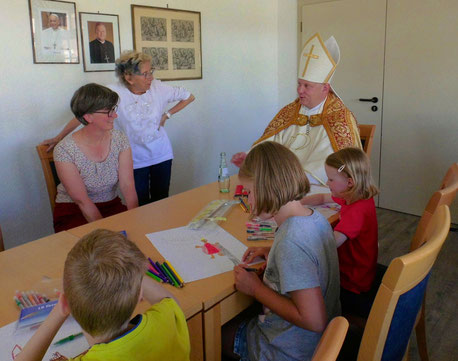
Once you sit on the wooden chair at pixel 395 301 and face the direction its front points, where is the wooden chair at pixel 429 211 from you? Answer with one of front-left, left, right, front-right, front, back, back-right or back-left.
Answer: front-right

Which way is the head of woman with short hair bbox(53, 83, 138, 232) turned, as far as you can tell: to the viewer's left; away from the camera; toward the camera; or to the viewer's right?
to the viewer's right

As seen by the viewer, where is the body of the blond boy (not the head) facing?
away from the camera

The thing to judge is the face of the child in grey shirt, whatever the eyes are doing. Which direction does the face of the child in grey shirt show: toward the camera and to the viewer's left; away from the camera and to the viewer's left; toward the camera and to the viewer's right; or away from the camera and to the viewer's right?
away from the camera and to the viewer's left

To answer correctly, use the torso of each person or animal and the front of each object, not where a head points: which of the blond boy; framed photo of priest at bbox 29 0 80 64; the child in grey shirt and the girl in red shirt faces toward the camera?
the framed photo of priest

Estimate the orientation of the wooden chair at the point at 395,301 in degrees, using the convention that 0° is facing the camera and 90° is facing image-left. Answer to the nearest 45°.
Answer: approximately 135°

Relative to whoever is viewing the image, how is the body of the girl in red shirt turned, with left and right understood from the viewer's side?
facing to the left of the viewer

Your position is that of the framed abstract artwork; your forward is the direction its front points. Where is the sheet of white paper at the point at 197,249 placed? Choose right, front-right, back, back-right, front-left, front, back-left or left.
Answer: front-right

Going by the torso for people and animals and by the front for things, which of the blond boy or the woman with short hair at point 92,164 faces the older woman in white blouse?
the blond boy

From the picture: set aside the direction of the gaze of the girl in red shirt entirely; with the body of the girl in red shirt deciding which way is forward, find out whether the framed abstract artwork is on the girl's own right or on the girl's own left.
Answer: on the girl's own right

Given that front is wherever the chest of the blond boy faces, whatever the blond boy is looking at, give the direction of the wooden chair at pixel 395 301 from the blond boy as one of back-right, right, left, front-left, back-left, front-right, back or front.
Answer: right
